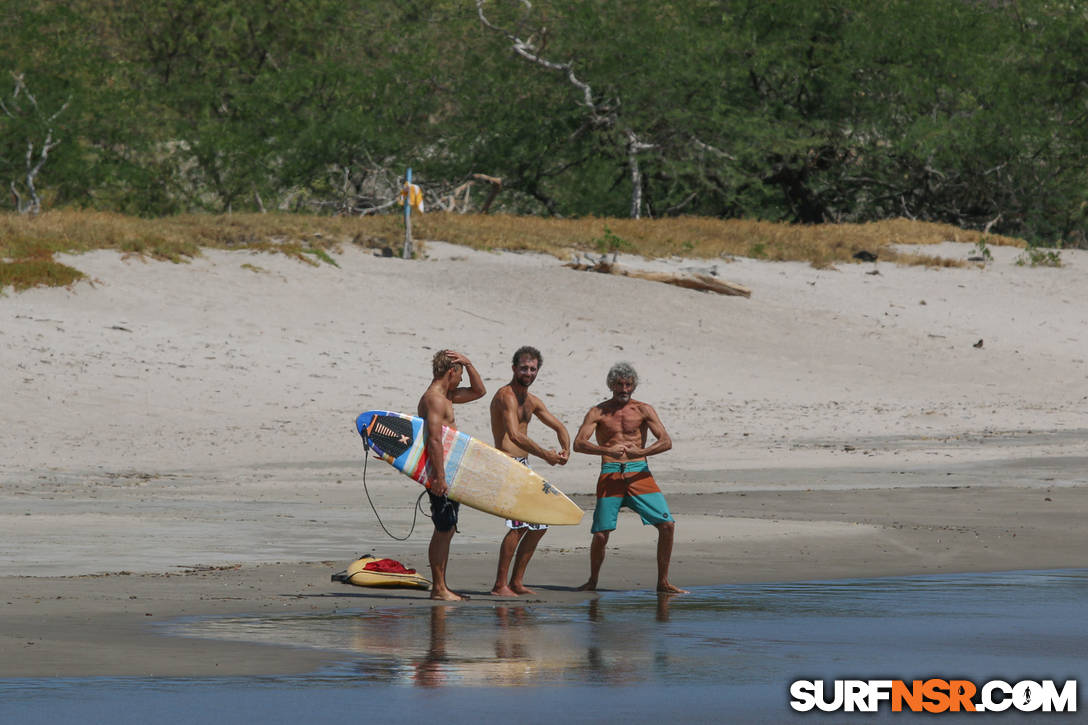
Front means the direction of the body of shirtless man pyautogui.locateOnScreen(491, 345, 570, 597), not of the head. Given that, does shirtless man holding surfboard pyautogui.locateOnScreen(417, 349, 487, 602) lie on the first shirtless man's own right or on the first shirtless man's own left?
on the first shirtless man's own right

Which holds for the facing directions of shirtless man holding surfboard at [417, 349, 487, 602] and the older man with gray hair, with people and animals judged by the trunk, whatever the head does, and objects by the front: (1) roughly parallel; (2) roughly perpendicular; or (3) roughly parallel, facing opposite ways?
roughly perpendicular

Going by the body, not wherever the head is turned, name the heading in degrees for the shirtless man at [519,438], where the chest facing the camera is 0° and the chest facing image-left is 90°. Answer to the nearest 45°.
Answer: approximately 315°

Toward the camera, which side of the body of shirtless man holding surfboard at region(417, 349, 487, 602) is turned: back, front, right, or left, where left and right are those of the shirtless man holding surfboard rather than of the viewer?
right

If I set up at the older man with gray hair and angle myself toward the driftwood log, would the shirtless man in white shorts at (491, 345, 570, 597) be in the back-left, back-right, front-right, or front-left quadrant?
back-left

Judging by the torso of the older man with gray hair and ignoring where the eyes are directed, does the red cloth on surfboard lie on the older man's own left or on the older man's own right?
on the older man's own right

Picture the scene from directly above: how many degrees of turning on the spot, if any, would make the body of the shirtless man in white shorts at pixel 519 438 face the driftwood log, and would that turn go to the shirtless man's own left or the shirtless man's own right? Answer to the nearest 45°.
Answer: approximately 135° to the shirtless man's own left

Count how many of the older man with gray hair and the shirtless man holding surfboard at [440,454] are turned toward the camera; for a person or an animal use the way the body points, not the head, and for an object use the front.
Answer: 1

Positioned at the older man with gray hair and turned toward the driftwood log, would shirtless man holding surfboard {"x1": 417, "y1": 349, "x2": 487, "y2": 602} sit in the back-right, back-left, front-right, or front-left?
back-left

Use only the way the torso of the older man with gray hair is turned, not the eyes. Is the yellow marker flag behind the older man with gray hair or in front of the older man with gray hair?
behind
